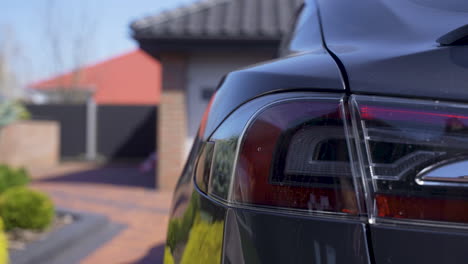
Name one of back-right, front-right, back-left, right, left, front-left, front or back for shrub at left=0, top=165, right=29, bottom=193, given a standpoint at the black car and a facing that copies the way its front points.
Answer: front-left

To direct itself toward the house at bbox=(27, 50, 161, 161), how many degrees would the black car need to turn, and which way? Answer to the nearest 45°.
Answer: approximately 45° to its left

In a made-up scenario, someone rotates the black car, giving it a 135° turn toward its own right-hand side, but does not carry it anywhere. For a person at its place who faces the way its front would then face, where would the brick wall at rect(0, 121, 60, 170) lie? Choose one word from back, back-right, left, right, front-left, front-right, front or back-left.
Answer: back

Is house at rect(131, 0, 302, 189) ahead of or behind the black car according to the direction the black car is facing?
ahead

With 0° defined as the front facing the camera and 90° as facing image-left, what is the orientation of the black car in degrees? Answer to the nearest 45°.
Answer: approximately 180°

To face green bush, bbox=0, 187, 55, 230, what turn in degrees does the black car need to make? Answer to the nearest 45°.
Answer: approximately 45° to its left

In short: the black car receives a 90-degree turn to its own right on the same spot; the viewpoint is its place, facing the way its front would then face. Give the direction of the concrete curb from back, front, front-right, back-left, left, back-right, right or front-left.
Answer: back-left
